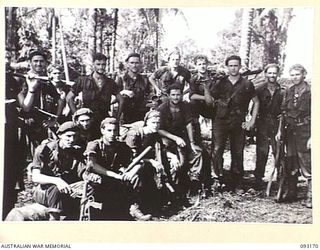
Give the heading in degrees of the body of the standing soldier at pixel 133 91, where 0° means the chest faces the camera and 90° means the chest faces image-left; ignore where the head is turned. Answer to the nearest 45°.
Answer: approximately 0°

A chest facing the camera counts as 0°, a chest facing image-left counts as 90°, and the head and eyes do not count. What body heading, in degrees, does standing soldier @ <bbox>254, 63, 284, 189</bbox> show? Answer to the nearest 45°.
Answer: approximately 0°

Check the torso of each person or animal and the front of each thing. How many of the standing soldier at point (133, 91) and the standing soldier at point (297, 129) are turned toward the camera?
2
